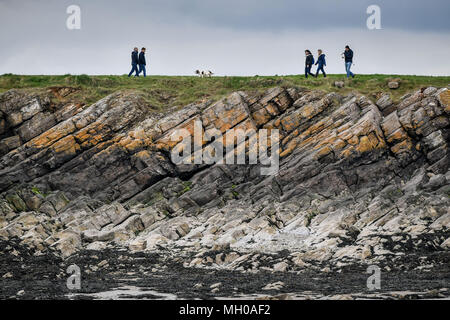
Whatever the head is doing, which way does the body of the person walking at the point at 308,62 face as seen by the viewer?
to the viewer's left

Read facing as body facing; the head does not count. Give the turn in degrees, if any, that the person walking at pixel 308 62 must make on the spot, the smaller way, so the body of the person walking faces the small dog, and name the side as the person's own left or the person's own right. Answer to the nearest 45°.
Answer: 0° — they already face it

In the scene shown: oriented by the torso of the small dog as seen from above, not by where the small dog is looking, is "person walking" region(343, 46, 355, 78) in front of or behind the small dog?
behind

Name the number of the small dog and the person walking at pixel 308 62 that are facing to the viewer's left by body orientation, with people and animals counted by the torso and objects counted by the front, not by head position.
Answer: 2

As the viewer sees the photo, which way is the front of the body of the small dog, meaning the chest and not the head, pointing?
to the viewer's left

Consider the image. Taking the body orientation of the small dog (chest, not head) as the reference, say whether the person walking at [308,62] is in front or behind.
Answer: behind

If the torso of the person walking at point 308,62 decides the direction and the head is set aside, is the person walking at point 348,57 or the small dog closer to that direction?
the small dog
